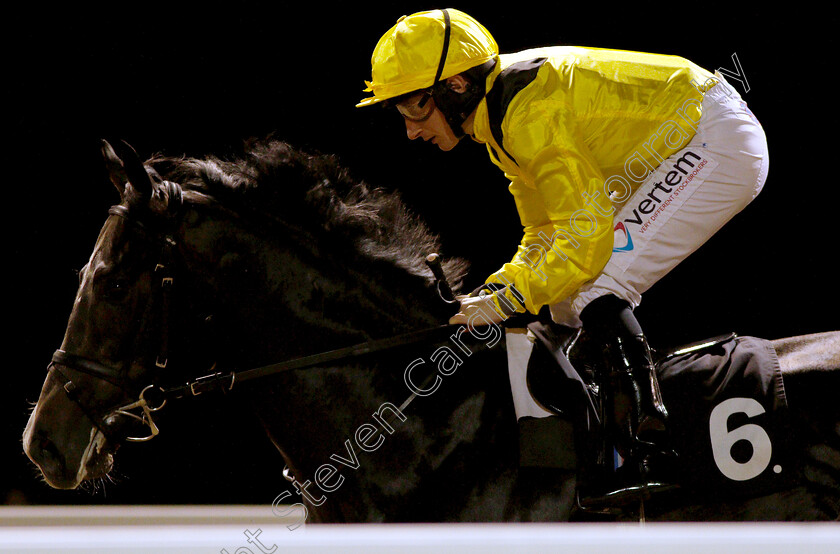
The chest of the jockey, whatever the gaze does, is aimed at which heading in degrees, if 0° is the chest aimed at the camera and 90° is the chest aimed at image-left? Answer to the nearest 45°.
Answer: approximately 90°

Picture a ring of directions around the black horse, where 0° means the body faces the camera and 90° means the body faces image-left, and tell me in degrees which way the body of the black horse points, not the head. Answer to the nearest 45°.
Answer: approximately 90°
